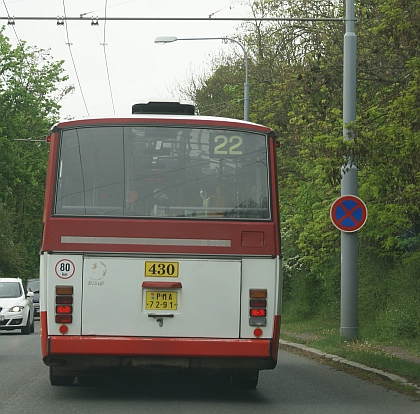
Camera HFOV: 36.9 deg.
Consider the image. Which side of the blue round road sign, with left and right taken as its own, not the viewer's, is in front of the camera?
front

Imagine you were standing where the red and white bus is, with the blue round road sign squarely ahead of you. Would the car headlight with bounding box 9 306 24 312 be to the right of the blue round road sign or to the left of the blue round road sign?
left

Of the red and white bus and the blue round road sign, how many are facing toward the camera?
1

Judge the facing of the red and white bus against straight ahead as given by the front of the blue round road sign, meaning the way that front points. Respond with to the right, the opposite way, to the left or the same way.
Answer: the opposite way

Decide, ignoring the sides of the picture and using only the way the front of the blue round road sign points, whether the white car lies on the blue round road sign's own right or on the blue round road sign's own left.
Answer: on the blue round road sign's own right

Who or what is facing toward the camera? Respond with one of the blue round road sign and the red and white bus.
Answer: the blue round road sign

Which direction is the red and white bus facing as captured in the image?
away from the camera

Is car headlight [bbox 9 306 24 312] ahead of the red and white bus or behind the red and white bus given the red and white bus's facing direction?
ahead

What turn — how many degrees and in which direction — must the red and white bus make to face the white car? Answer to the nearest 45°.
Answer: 0° — it already faces it
